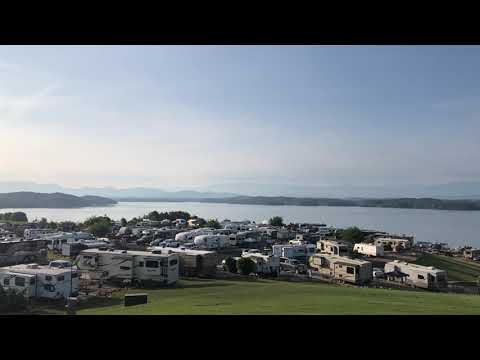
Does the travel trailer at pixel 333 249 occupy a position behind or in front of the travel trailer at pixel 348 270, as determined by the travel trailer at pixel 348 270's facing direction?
in front

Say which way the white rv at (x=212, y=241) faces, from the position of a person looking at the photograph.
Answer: facing to the left of the viewer

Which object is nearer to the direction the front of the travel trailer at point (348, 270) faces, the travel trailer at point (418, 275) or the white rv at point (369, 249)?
the white rv

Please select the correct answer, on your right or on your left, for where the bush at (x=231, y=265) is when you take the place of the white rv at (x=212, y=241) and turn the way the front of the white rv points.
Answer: on your left

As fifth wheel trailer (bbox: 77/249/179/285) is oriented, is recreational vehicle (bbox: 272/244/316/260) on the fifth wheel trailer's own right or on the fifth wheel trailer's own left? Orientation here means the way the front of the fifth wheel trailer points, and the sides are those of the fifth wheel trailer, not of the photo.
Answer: on the fifth wheel trailer's own right

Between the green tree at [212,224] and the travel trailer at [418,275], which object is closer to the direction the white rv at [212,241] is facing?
the green tree

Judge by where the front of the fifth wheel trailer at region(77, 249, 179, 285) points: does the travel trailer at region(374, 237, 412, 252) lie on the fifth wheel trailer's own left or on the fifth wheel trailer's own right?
on the fifth wheel trailer's own right

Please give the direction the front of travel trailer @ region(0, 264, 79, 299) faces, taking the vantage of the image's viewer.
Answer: facing away from the viewer and to the left of the viewer

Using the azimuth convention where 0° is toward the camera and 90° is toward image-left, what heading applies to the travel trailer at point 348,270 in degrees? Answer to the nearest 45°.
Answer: approximately 135°

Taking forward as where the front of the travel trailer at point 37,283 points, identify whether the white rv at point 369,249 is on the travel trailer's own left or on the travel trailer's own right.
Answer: on the travel trailer's own right

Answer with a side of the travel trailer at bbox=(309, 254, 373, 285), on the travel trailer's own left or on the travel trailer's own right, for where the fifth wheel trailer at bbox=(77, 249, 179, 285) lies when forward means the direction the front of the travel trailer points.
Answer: on the travel trailer's own left
